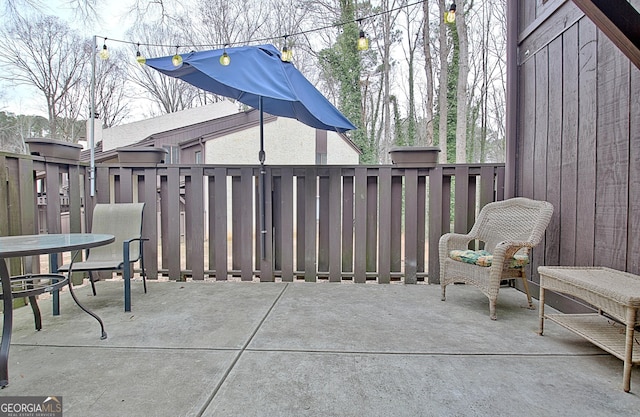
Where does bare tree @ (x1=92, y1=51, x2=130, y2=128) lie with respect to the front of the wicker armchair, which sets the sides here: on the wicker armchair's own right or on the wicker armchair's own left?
on the wicker armchair's own right

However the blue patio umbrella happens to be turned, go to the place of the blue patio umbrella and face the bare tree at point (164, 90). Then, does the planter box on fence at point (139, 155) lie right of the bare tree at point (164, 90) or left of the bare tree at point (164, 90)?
left

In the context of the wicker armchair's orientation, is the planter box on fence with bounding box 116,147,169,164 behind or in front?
in front

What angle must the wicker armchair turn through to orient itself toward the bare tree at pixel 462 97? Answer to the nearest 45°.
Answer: approximately 135° to its right

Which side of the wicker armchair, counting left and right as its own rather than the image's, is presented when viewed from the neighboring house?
right

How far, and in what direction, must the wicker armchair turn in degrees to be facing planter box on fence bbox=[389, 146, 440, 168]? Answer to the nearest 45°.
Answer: approximately 90° to its right

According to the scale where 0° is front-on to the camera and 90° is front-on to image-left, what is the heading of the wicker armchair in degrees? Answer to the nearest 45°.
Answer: approximately 45°

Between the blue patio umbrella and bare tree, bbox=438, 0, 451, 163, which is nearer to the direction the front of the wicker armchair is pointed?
the blue patio umbrella

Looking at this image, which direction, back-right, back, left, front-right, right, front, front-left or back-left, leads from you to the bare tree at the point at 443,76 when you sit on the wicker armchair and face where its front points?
back-right

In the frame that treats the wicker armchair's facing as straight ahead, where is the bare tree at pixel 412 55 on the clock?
The bare tree is roughly at 4 o'clock from the wicker armchair.
